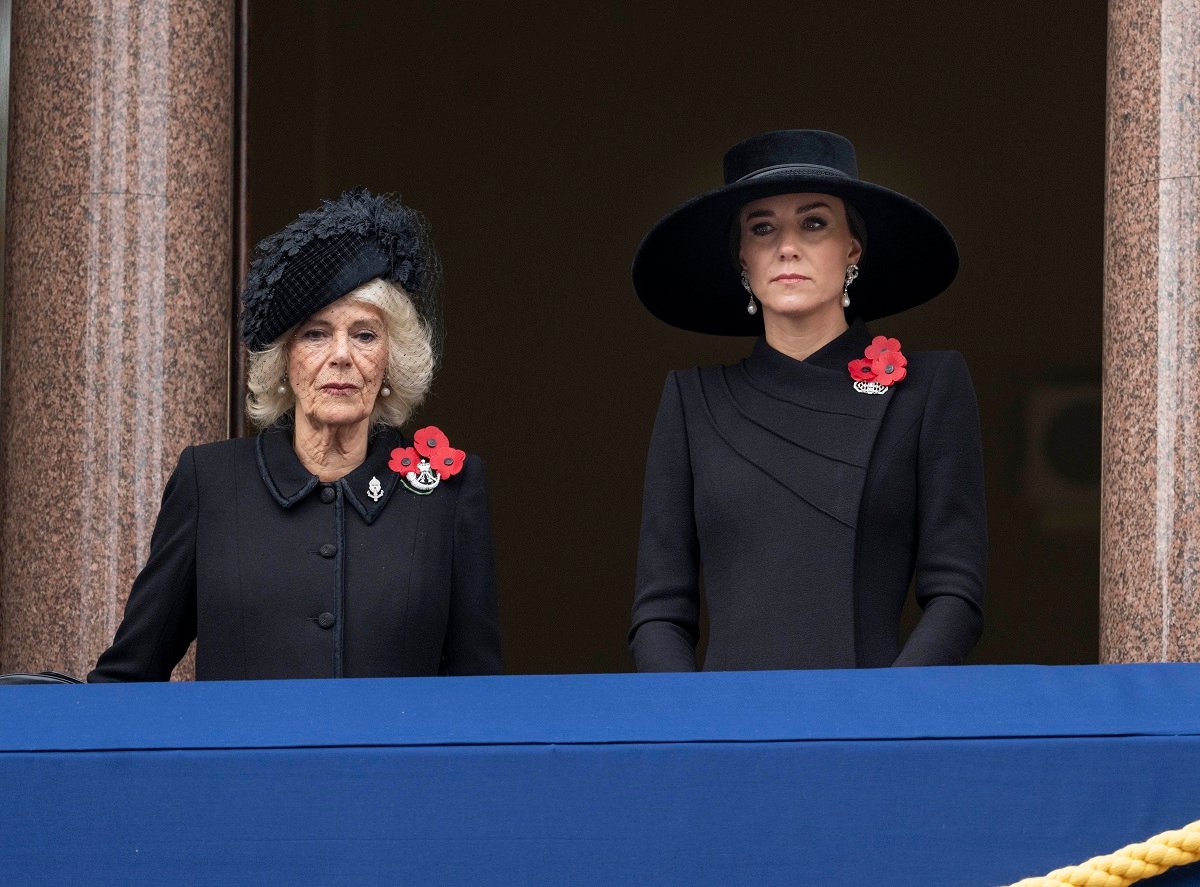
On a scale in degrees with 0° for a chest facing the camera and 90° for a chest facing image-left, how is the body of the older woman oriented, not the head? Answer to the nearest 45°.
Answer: approximately 0°

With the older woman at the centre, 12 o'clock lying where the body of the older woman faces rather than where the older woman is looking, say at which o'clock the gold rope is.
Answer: The gold rope is roughly at 11 o'clock from the older woman.

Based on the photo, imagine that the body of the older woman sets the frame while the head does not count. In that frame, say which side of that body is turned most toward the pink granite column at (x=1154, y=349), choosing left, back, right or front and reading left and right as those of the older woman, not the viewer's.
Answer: left

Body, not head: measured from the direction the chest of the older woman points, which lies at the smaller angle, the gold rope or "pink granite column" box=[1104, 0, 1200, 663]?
the gold rope

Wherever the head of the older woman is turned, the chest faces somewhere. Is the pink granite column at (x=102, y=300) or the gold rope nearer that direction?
the gold rope
